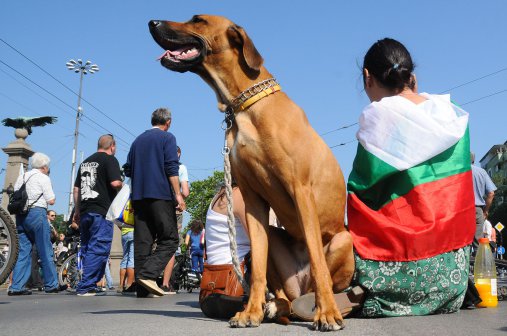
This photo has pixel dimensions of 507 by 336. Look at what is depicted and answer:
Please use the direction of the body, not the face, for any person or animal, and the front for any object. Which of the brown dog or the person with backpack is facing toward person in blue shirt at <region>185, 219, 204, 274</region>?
the person with backpack

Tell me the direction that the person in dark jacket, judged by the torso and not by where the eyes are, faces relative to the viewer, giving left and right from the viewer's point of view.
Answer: facing away from the viewer and to the right of the viewer

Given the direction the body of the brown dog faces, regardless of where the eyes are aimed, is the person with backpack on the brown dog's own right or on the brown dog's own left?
on the brown dog's own right

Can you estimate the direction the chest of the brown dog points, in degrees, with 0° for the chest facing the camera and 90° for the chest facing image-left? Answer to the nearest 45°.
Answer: approximately 45°

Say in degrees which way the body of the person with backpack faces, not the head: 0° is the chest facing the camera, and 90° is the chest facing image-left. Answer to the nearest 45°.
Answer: approximately 225°

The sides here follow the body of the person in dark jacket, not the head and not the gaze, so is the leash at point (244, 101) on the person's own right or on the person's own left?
on the person's own right

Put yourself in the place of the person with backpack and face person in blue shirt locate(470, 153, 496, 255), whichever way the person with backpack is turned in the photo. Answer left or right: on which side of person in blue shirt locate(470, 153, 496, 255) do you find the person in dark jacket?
right

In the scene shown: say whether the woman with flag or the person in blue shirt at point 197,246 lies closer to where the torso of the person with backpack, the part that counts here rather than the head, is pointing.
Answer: the person in blue shirt
